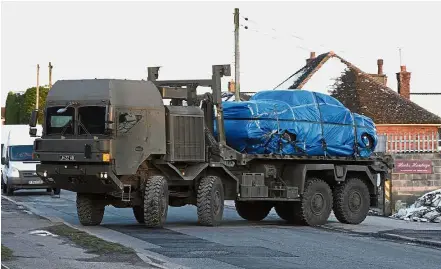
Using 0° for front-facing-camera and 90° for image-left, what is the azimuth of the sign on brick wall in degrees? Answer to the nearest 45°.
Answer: approximately 0°

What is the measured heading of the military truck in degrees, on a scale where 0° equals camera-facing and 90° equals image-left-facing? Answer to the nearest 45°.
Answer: approximately 45°

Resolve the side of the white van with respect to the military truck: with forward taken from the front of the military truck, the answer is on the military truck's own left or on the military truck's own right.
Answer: on the military truck's own right

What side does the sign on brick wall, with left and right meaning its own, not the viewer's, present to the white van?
right

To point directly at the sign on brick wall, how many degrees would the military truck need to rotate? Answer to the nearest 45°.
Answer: approximately 180°

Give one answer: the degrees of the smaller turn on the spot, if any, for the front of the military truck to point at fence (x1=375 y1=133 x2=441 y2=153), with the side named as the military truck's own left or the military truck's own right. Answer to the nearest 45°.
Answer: approximately 180°
